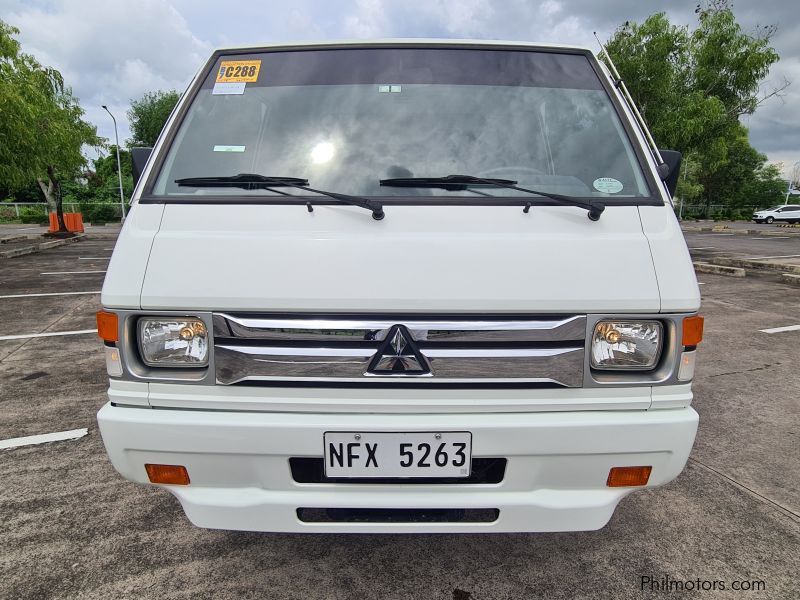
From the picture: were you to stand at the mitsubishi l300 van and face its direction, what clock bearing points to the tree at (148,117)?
The tree is roughly at 5 o'clock from the mitsubishi l300 van.

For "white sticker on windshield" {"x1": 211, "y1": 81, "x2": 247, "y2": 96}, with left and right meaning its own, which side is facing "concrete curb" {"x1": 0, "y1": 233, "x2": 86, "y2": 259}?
back

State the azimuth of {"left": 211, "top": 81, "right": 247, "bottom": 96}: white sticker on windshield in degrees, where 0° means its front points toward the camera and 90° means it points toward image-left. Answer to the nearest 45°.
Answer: approximately 0°

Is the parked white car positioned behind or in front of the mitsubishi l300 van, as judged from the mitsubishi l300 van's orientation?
behind

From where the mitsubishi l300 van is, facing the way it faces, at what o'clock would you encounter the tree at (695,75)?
The tree is roughly at 7 o'clock from the mitsubishi l300 van.

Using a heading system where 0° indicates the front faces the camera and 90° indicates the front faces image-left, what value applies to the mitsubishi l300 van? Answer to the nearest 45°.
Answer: approximately 0°

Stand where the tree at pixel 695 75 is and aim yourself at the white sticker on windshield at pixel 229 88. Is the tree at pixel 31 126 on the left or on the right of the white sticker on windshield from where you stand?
right

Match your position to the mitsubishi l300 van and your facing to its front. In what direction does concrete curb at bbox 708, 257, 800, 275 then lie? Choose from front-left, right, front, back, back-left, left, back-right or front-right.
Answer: back-left

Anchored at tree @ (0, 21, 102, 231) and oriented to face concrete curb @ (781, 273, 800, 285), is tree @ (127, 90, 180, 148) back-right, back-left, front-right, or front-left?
back-left

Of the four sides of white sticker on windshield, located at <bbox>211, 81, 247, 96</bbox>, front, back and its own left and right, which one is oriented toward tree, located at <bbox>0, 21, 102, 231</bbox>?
back

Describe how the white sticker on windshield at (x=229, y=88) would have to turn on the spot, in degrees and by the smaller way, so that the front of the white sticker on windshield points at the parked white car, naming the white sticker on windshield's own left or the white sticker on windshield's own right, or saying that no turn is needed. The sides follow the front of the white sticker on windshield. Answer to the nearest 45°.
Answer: approximately 135° to the white sticker on windshield's own left
